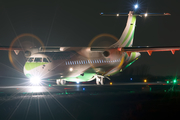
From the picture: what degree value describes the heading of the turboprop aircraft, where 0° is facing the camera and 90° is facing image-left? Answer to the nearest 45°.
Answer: approximately 45°
